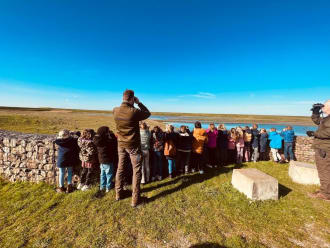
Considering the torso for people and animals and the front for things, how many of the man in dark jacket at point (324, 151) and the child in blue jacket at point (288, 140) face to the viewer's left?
1

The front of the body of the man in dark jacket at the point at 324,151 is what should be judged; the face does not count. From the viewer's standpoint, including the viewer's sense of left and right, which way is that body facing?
facing to the left of the viewer

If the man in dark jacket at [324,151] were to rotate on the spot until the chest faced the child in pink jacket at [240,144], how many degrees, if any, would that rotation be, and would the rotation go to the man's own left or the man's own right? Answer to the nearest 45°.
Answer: approximately 45° to the man's own right

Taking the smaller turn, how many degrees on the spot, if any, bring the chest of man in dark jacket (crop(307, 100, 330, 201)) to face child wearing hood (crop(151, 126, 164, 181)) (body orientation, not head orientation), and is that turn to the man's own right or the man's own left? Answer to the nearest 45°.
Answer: approximately 45° to the man's own left

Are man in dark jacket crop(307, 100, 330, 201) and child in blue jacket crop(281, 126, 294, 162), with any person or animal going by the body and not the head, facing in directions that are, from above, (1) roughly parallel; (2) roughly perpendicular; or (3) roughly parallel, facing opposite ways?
roughly perpendicular

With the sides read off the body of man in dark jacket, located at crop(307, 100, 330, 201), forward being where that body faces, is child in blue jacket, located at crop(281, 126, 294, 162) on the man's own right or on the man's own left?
on the man's own right

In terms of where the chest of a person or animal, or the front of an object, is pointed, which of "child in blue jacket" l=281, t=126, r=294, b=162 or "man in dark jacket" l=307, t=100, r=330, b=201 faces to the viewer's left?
the man in dark jacket

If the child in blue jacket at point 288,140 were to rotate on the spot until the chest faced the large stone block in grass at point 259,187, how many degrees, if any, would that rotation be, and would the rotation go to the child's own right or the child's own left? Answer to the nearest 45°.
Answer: approximately 180°

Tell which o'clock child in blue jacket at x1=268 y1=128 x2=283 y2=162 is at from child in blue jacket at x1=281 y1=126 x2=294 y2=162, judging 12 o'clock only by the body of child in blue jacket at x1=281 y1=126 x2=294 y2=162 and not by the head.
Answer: child in blue jacket at x1=268 y1=128 x2=283 y2=162 is roughly at 8 o'clock from child in blue jacket at x1=281 y1=126 x2=294 y2=162.

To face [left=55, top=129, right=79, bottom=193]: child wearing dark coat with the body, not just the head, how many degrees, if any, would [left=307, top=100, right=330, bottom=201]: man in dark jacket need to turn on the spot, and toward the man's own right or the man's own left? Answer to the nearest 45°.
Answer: approximately 45° to the man's own left

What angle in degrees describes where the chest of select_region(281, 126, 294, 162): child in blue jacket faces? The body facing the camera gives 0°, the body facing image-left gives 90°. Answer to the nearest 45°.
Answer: approximately 180°

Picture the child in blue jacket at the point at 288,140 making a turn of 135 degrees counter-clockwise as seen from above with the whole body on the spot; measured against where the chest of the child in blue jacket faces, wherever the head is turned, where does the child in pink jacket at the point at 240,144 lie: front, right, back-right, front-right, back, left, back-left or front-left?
front
